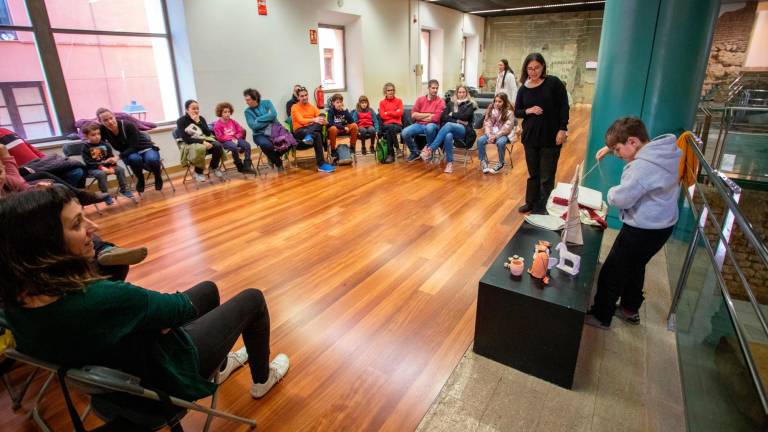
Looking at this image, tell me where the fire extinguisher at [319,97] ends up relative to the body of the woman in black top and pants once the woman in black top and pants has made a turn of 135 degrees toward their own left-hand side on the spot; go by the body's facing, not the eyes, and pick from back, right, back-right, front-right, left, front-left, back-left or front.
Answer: back-left

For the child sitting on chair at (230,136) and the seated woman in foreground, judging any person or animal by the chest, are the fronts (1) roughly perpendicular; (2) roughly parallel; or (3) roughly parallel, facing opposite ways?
roughly perpendicular

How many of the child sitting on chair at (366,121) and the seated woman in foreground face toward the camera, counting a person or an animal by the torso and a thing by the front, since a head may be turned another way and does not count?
1

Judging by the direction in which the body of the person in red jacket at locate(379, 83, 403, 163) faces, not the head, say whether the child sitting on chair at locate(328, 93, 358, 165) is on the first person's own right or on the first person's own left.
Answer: on the first person's own right

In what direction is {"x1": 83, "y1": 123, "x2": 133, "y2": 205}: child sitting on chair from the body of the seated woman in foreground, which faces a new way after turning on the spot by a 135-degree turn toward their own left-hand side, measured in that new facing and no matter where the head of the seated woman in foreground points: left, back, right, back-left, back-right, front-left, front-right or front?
right

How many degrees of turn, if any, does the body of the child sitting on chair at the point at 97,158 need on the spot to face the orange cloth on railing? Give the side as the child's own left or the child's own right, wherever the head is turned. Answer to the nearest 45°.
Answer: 0° — they already face it

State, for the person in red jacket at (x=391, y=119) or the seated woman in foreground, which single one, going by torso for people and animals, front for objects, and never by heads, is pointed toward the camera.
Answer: the person in red jacket

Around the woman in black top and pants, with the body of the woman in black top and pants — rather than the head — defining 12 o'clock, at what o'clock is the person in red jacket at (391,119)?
The person in red jacket is roughly at 3 o'clock from the woman in black top and pants.

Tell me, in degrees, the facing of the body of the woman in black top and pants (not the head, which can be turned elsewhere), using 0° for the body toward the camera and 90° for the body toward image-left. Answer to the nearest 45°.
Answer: approximately 45°

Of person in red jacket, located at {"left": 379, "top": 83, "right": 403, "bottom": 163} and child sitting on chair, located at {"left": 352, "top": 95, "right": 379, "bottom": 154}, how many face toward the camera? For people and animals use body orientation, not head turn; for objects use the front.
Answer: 2

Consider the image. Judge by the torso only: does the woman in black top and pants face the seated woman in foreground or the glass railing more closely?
the seated woman in foreground

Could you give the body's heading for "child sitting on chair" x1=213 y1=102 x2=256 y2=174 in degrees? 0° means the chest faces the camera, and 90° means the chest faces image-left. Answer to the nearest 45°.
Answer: approximately 315°

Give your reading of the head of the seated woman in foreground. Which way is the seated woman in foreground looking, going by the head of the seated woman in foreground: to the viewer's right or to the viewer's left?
to the viewer's right

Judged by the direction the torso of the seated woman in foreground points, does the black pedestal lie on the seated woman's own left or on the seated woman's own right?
on the seated woman's own right

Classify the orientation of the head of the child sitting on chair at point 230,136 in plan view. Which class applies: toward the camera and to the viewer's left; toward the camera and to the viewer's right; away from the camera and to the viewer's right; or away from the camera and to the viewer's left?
toward the camera and to the viewer's right

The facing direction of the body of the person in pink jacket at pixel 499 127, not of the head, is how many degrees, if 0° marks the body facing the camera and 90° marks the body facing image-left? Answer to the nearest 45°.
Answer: approximately 45°

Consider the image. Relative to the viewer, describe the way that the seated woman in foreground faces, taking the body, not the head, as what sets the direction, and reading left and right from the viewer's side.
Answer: facing away from the viewer and to the right of the viewer

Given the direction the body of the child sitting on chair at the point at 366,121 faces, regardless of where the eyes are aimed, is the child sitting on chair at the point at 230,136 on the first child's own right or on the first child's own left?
on the first child's own right

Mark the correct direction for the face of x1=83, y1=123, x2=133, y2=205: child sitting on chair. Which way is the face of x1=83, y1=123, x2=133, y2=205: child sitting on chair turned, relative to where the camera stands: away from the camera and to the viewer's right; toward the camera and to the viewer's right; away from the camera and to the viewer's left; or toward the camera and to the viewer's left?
toward the camera and to the viewer's right
